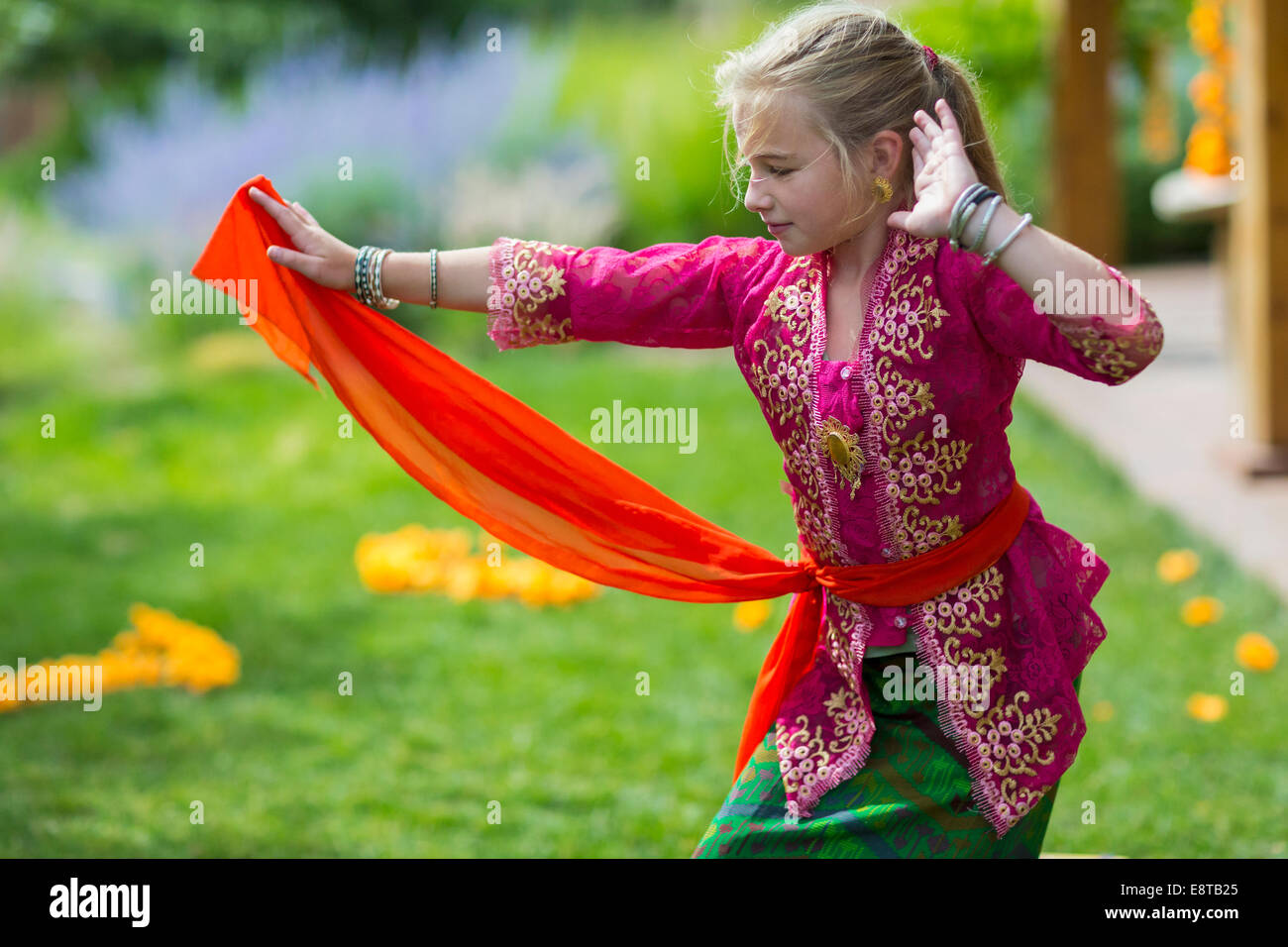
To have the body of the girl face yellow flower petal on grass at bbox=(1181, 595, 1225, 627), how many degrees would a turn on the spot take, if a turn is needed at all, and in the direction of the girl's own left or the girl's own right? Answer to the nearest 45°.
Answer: approximately 180°

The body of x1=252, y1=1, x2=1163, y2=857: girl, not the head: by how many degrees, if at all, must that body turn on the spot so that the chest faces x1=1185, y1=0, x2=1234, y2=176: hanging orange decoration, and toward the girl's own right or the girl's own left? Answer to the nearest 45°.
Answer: approximately 135° to the girl's own right

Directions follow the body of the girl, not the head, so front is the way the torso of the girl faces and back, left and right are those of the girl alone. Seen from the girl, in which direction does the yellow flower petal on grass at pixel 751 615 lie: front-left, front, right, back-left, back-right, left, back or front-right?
back-right

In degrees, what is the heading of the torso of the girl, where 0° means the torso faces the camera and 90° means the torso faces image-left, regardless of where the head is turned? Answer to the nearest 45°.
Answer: approximately 45°

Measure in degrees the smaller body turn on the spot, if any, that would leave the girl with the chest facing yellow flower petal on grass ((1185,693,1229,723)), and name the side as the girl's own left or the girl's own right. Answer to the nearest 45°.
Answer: approximately 180°

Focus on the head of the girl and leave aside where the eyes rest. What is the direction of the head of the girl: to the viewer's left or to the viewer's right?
to the viewer's left

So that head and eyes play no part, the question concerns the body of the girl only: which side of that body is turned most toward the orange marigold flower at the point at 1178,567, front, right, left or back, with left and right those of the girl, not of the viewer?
back

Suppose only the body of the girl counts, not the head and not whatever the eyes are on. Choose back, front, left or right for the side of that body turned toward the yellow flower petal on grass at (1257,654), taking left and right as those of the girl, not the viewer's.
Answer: back

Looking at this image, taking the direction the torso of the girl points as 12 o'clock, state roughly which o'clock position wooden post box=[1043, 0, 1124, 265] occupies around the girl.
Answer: The wooden post is roughly at 5 o'clock from the girl.
